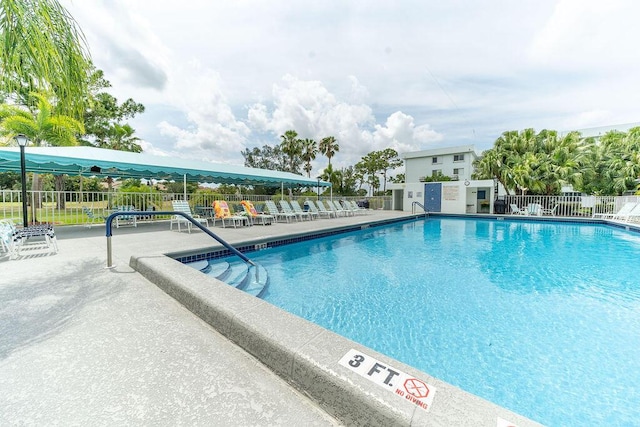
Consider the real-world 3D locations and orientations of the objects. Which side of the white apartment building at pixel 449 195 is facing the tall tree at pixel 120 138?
right

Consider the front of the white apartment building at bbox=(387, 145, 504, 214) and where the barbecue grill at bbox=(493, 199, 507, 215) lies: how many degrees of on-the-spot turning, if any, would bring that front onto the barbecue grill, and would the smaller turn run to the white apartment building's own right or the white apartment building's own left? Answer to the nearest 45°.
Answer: approximately 90° to the white apartment building's own left

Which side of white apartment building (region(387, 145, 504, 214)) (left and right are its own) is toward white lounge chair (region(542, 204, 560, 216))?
left

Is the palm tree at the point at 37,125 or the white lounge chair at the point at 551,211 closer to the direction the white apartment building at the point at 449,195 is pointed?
the palm tree

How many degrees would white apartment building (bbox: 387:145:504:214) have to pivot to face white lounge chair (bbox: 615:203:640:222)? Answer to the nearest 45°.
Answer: approximately 45° to its left

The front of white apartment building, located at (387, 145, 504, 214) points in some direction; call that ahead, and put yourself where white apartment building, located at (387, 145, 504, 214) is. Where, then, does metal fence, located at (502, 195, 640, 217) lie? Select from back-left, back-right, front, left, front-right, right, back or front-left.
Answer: left

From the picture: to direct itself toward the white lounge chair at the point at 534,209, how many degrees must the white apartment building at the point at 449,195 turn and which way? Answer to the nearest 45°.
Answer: approximately 90° to its left

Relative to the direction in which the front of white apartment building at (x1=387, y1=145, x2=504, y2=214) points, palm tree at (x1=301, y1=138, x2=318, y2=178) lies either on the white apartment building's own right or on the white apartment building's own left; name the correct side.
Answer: on the white apartment building's own right

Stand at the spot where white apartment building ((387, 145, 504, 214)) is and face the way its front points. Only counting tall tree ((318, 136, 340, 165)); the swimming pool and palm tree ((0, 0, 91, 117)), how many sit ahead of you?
2

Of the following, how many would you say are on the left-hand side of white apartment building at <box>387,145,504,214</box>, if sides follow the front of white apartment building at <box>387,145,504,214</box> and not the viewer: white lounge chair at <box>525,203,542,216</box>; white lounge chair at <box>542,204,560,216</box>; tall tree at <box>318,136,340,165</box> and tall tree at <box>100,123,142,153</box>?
2

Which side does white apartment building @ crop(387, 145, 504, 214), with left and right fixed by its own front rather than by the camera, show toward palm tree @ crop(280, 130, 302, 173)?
right

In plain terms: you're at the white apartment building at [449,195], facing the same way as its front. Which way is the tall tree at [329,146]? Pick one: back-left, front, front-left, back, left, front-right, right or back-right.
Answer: back-right

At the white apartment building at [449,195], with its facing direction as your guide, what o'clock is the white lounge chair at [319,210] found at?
The white lounge chair is roughly at 1 o'clock from the white apartment building.

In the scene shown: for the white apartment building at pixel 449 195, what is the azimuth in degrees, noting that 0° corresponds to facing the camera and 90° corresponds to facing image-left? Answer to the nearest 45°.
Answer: approximately 0°

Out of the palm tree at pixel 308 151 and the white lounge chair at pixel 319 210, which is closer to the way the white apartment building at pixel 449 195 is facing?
the white lounge chair

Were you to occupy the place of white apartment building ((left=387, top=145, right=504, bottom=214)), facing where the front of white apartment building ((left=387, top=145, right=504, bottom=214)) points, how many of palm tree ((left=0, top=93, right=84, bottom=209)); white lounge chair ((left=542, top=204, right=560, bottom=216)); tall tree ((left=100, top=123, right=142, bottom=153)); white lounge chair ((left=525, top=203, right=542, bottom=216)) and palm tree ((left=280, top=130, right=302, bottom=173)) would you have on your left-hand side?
2
